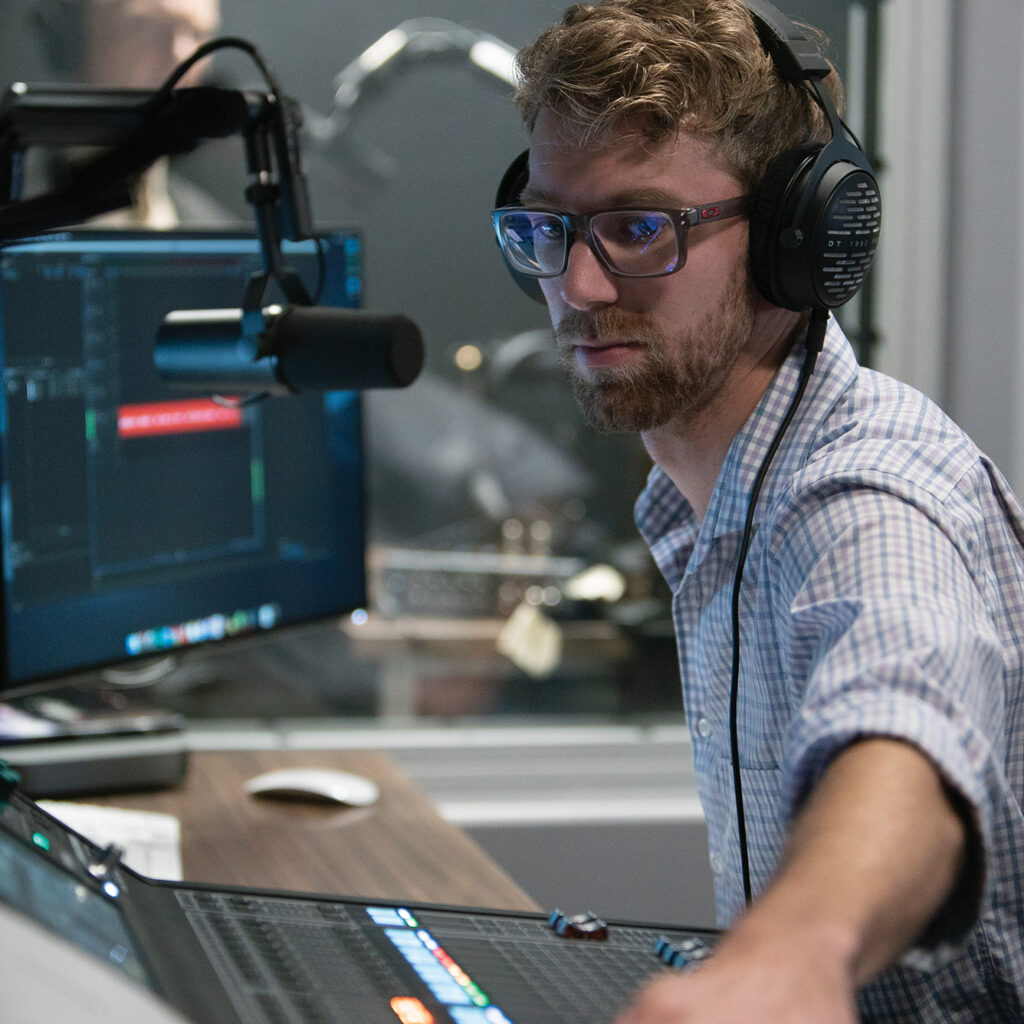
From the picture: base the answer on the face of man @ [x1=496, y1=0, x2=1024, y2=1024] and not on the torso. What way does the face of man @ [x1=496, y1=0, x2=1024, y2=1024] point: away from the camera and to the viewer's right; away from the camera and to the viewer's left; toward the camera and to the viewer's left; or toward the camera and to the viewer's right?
toward the camera and to the viewer's left

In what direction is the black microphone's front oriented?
to the viewer's right

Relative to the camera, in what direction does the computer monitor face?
facing the viewer and to the right of the viewer
